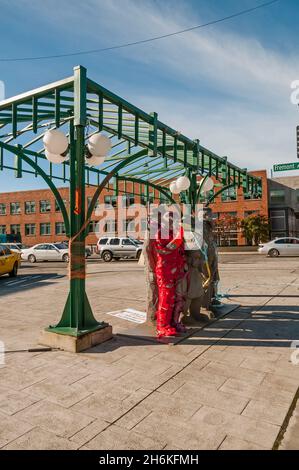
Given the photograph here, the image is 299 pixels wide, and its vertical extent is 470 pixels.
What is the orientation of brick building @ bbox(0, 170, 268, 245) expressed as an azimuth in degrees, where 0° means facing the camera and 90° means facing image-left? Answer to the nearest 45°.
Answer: approximately 0°

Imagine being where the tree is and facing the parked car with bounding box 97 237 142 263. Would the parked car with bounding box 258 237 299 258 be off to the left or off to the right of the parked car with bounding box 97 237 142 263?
left

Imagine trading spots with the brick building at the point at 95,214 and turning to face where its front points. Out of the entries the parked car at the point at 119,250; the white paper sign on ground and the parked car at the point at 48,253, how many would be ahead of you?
3

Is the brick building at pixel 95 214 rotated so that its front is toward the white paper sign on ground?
yes

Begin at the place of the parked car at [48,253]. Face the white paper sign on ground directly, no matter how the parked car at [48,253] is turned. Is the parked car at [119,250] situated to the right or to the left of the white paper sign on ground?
left

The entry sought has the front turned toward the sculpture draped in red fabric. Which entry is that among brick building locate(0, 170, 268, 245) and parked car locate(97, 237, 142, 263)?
the brick building

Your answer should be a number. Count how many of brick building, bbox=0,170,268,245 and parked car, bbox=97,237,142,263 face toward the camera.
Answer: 1

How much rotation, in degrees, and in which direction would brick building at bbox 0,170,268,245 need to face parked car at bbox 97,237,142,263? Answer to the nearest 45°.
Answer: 0° — it already faces it
